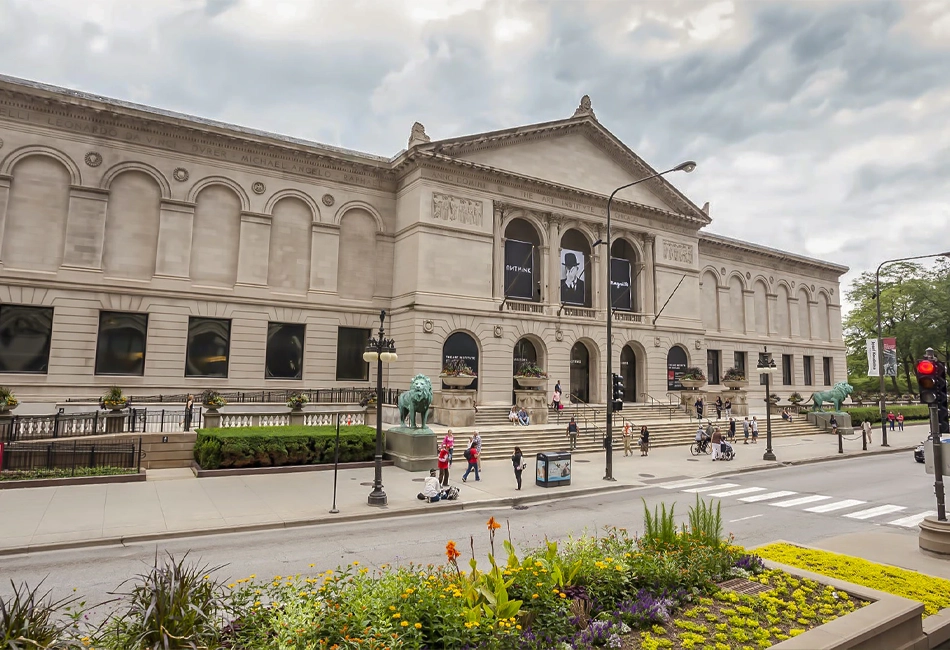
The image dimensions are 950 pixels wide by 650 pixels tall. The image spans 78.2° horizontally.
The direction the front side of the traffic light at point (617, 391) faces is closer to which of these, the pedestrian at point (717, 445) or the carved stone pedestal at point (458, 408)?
the pedestrian

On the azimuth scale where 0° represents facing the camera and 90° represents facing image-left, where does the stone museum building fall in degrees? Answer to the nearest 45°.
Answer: approximately 315°

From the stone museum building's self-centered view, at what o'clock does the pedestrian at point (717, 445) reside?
The pedestrian is roughly at 11 o'clock from the stone museum building.

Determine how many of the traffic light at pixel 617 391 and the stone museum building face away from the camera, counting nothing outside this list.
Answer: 0

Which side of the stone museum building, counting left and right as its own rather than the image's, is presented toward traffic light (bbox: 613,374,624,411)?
front

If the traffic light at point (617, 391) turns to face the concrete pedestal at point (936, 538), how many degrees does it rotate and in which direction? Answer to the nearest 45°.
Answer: approximately 45° to its right

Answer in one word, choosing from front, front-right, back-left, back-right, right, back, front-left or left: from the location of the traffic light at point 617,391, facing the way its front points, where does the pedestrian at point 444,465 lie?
back-right

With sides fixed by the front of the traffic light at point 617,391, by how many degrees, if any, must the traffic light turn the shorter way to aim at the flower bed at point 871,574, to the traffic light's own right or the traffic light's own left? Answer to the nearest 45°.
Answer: approximately 90° to the traffic light's own right

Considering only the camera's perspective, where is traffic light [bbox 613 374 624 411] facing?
facing to the right of the viewer

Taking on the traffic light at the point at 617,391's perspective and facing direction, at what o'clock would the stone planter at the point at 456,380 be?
The stone planter is roughly at 7 o'clock from the traffic light.
